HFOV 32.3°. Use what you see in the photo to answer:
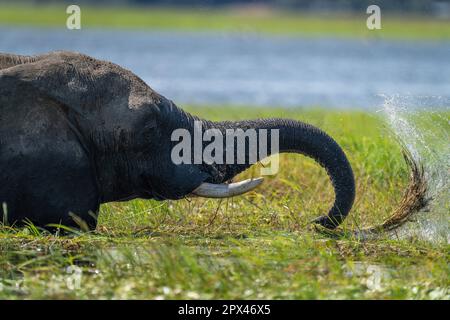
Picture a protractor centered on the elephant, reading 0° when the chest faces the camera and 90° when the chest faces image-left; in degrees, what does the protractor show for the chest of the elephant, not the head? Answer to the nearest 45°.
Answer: approximately 270°
